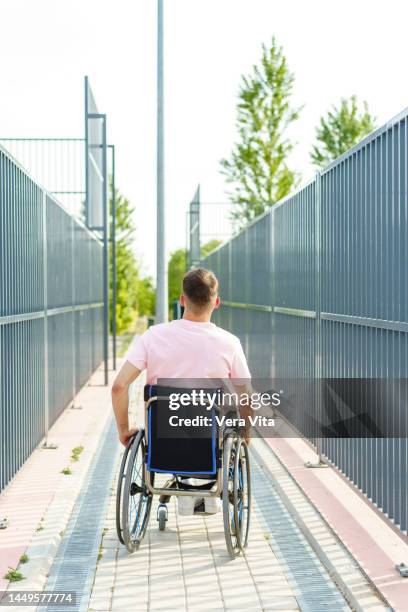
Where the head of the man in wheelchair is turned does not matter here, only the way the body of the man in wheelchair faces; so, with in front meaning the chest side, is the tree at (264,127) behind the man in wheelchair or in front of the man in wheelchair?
in front

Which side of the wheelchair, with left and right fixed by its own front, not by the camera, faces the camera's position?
back

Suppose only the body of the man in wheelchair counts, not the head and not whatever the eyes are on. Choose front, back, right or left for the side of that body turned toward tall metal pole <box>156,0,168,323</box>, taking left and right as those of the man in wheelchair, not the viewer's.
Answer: front

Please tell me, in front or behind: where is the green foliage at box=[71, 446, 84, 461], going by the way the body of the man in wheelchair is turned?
in front

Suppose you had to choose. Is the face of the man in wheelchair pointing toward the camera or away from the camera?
away from the camera

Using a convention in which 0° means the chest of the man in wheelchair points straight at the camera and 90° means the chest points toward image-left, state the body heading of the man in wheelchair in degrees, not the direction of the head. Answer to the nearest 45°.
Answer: approximately 180°

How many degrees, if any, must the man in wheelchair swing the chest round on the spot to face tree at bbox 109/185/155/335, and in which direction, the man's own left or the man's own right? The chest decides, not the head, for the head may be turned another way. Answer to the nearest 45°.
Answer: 0° — they already face it
